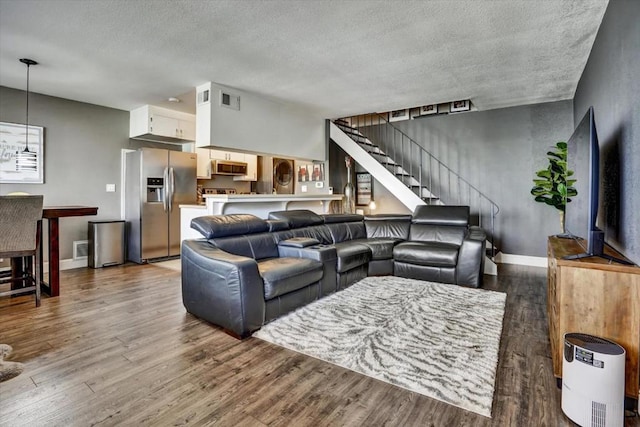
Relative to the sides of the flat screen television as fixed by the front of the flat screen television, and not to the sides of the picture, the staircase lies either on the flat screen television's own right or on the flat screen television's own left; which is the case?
on the flat screen television's own right

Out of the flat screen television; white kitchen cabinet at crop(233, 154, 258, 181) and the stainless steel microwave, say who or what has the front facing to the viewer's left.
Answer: the flat screen television

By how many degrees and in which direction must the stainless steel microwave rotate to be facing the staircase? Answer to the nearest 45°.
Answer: approximately 45° to its left

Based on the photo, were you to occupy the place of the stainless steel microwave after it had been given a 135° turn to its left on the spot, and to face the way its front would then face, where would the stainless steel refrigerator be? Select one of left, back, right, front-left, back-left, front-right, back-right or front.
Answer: back-left

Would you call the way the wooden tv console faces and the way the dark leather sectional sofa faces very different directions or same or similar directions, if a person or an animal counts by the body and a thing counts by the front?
very different directions

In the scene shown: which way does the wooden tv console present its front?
to the viewer's left

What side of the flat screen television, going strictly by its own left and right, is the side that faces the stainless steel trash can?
front

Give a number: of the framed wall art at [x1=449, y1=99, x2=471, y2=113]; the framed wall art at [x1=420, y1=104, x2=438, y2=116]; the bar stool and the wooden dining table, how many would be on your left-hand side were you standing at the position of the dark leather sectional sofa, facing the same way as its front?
2

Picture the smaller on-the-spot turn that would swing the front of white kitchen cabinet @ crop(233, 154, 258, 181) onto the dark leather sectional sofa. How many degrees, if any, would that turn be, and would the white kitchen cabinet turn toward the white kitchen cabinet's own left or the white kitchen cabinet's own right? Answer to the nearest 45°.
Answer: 0° — it already faces it

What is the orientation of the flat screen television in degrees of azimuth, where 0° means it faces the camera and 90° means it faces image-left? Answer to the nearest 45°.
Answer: approximately 90°

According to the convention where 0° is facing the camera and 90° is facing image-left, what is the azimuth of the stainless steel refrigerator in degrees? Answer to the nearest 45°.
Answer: approximately 315°

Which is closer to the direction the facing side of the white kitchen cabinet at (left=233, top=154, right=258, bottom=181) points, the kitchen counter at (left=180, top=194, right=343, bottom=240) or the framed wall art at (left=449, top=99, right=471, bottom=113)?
the kitchen counter

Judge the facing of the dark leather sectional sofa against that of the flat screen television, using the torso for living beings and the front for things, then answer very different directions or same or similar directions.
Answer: very different directions

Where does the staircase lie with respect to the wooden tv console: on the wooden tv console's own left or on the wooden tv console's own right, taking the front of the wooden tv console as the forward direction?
on the wooden tv console's own right

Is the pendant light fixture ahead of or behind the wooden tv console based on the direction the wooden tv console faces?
ahead

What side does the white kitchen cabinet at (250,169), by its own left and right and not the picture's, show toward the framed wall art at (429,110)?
left
